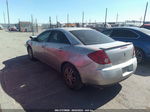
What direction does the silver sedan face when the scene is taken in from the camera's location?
facing away from the viewer and to the left of the viewer

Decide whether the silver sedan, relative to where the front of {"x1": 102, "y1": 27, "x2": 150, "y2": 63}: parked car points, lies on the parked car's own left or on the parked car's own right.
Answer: on the parked car's own left

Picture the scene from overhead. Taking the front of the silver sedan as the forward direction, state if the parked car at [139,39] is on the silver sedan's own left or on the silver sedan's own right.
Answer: on the silver sedan's own right

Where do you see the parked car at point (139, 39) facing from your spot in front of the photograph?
facing away from the viewer and to the left of the viewer

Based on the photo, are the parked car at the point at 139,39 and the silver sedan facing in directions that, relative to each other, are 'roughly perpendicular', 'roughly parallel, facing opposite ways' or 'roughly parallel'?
roughly parallel

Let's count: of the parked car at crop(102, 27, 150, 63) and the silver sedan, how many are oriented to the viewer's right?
0
